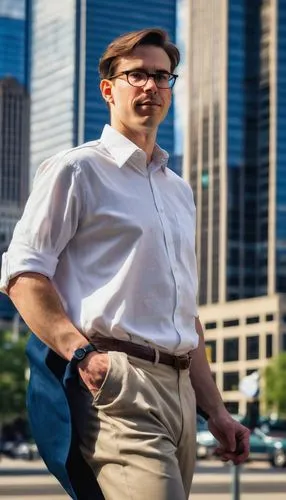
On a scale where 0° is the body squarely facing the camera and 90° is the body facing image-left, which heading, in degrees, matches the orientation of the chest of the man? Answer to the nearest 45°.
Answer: approximately 315°

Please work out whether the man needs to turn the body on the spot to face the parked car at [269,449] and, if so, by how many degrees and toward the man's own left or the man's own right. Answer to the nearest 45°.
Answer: approximately 135° to the man's own left

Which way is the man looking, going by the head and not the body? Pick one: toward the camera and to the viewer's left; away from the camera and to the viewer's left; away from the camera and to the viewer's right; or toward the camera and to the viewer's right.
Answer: toward the camera and to the viewer's right
